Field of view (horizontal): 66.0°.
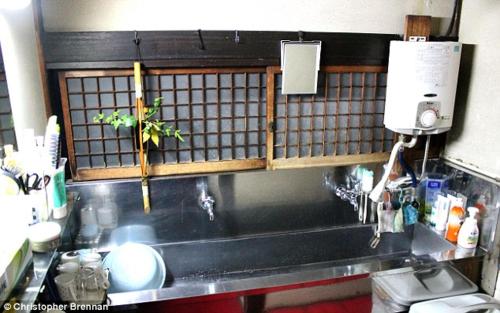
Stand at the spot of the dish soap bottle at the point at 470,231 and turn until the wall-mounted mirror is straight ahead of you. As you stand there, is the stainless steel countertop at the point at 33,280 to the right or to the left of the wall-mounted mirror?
left

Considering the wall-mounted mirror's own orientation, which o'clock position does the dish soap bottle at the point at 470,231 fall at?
The dish soap bottle is roughly at 9 o'clock from the wall-mounted mirror.

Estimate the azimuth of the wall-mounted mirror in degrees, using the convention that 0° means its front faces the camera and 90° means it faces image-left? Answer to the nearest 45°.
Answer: approximately 0°

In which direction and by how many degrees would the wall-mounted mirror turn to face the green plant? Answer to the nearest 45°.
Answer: approximately 90° to its right

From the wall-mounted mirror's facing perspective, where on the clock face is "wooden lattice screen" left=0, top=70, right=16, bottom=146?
The wooden lattice screen is roughly at 2 o'clock from the wall-mounted mirror.

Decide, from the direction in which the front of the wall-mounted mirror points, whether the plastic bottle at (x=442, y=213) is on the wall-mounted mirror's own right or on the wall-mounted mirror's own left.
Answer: on the wall-mounted mirror's own left

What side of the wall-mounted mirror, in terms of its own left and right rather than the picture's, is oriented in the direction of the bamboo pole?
right
